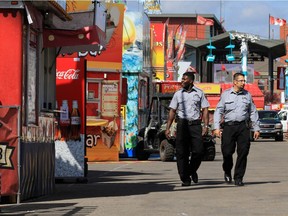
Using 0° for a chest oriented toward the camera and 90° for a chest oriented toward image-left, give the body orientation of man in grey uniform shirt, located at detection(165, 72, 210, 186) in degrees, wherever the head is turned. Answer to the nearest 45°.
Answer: approximately 0°

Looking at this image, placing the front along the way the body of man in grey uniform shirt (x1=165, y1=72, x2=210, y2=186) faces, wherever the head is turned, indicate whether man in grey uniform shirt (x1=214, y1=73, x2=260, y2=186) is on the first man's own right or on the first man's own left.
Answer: on the first man's own left

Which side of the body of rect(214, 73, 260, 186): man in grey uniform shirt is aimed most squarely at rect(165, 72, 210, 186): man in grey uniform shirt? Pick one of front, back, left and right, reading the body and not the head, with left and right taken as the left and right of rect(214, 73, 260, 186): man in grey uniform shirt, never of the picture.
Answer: right

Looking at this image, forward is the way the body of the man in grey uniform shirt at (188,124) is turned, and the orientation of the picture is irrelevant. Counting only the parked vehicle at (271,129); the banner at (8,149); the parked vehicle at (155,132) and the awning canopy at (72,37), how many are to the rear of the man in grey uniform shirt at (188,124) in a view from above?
2

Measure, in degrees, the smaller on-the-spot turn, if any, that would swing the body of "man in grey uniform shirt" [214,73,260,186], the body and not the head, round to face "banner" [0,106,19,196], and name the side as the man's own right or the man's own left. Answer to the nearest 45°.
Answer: approximately 45° to the man's own right

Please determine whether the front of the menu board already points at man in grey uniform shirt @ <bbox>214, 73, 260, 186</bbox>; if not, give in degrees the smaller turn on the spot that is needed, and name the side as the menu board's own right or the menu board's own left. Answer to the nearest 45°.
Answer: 0° — it already faces them

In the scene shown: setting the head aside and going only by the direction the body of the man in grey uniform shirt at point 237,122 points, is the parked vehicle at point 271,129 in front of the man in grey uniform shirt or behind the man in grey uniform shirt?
behind
